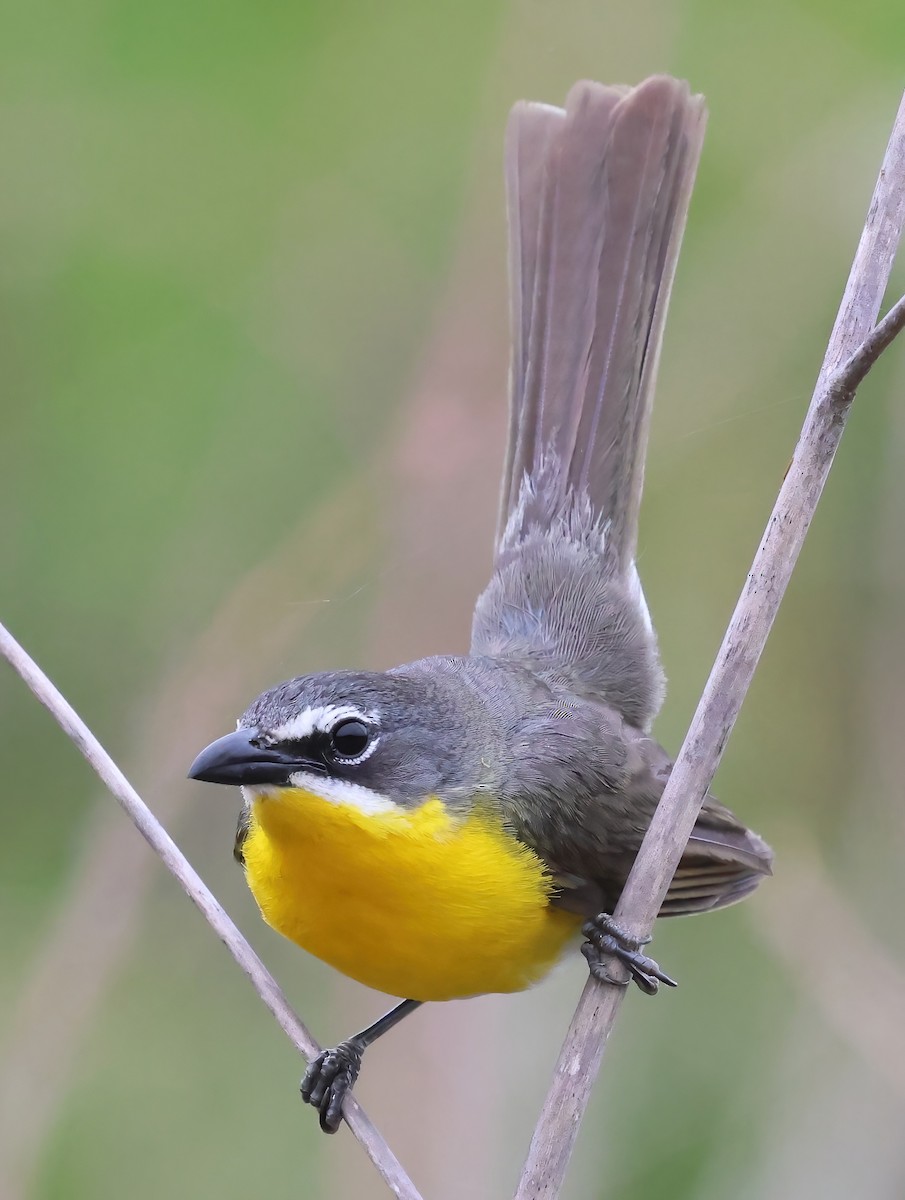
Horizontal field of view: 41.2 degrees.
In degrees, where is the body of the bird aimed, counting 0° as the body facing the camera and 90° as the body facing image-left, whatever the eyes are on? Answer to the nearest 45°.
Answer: approximately 45°
